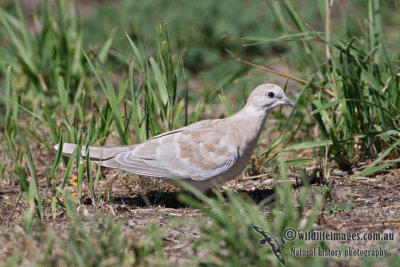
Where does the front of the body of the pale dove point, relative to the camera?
to the viewer's right
